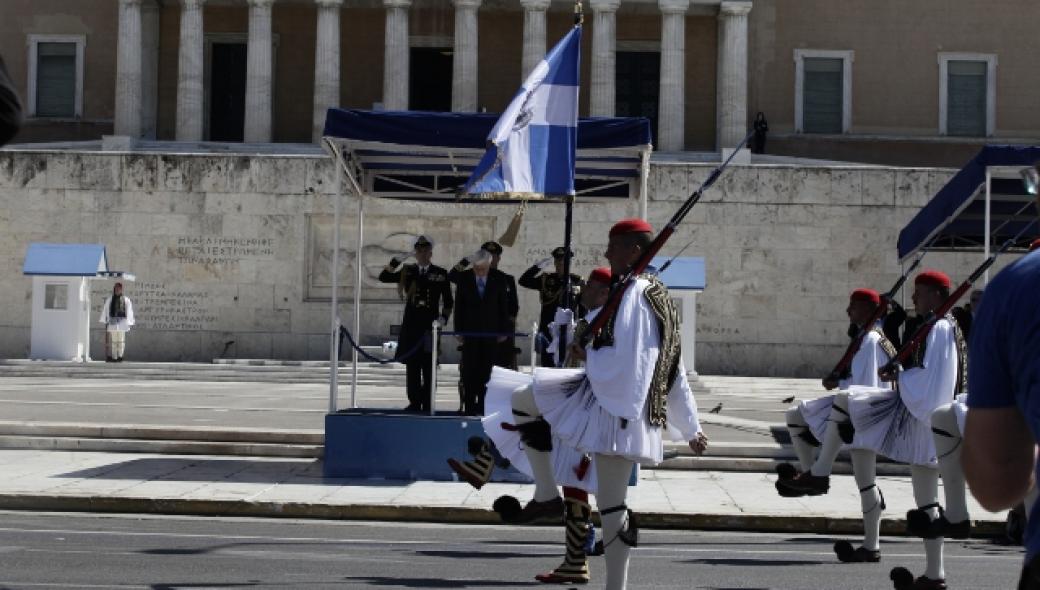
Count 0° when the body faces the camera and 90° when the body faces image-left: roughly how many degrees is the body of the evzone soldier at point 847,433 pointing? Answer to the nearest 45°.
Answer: approximately 90°

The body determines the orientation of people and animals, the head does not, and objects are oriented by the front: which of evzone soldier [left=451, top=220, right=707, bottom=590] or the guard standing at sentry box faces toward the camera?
the guard standing at sentry box

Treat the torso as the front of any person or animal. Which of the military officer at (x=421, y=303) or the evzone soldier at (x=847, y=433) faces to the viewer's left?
the evzone soldier

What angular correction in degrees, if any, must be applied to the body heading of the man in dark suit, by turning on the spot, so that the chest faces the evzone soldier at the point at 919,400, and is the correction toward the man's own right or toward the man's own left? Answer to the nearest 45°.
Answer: approximately 45° to the man's own left

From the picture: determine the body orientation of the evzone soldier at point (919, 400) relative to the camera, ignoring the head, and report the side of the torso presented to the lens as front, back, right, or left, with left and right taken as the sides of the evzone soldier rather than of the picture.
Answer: left

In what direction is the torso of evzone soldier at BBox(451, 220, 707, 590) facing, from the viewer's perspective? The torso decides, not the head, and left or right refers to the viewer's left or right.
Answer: facing to the left of the viewer

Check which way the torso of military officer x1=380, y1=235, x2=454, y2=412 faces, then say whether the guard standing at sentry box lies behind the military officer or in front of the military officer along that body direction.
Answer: behind

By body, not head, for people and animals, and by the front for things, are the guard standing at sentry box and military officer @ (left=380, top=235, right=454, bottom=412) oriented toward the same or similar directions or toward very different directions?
same or similar directions

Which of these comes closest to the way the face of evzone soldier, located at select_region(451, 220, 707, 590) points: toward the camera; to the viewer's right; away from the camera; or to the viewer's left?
to the viewer's left

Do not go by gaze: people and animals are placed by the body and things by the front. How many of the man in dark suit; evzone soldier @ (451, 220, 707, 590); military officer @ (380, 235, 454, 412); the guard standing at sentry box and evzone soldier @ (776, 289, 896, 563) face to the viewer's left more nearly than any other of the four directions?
2

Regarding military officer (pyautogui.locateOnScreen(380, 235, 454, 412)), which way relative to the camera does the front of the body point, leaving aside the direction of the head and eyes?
toward the camera

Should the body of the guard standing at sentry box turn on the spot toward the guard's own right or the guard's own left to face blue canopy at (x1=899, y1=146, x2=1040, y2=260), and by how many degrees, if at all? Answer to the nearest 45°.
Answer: approximately 45° to the guard's own left

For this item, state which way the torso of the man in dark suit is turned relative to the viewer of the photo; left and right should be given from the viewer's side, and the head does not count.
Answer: facing the viewer

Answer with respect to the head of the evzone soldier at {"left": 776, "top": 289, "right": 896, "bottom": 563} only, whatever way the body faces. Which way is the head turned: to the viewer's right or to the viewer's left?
to the viewer's left

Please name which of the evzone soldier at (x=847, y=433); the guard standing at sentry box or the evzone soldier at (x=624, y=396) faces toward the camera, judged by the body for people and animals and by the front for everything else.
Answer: the guard standing at sentry box

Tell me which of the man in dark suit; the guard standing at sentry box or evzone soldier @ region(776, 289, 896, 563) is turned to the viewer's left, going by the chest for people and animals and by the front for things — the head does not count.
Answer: the evzone soldier
